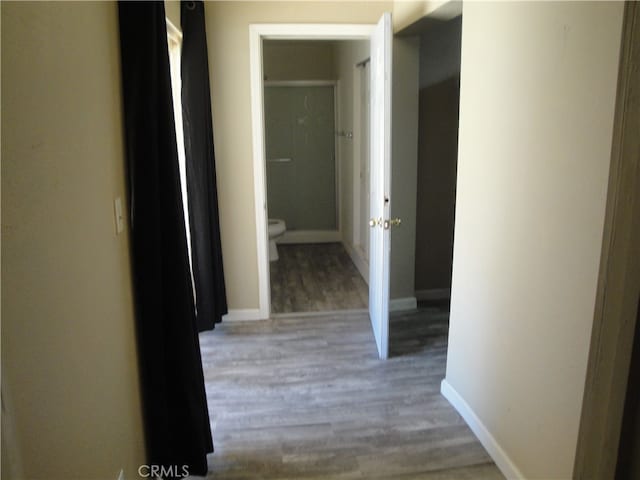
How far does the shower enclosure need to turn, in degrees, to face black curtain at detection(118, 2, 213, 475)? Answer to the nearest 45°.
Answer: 0° — it already faces it

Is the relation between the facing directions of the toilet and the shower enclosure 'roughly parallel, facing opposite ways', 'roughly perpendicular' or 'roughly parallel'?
roughly perpendicular

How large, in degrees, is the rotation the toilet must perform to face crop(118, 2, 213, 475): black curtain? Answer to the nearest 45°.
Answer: approximately 90° to its right

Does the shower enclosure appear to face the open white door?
yes

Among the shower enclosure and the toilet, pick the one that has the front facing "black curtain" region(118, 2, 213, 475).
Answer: the shower enclosure

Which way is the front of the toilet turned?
to the viewer's right

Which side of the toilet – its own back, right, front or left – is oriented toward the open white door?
right

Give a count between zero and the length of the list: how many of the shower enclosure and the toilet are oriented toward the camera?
1

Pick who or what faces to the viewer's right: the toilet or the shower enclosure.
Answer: the toilet

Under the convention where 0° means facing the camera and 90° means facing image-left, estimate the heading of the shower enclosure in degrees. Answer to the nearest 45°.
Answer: approximately 0°
